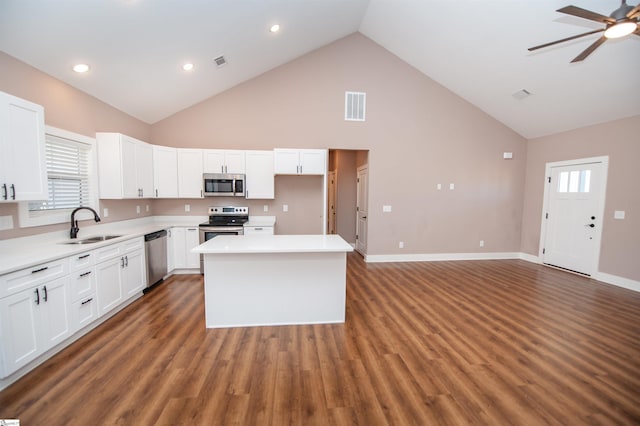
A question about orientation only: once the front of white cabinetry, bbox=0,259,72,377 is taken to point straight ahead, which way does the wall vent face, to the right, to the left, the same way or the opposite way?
to the right

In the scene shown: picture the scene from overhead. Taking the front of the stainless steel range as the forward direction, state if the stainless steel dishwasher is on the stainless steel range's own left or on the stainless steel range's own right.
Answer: on the stainless steel range's own right

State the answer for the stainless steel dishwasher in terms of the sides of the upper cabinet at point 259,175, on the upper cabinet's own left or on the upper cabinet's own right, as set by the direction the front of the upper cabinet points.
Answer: on the upper cabinet's own right

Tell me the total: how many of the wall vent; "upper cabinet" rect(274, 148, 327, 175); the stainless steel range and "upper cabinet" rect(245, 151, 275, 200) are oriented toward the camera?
4

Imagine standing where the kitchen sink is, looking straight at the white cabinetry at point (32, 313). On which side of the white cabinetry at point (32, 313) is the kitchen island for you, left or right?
left

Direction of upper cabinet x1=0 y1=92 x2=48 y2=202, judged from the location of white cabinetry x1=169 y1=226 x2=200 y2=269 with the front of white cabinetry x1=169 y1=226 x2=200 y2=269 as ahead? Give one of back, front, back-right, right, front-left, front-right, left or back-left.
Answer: front-right

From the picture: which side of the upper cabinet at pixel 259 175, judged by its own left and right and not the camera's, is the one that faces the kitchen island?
front

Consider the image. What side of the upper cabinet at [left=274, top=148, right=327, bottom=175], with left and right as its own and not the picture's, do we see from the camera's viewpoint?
front

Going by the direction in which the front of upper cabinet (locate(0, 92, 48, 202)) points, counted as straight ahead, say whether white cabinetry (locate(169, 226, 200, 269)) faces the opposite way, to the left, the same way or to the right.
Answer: to the right

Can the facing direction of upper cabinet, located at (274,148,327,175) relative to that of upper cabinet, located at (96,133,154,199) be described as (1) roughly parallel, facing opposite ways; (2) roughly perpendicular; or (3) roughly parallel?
roughly perpendicular

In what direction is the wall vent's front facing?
toward the camera

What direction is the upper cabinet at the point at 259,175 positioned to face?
toward the camera
